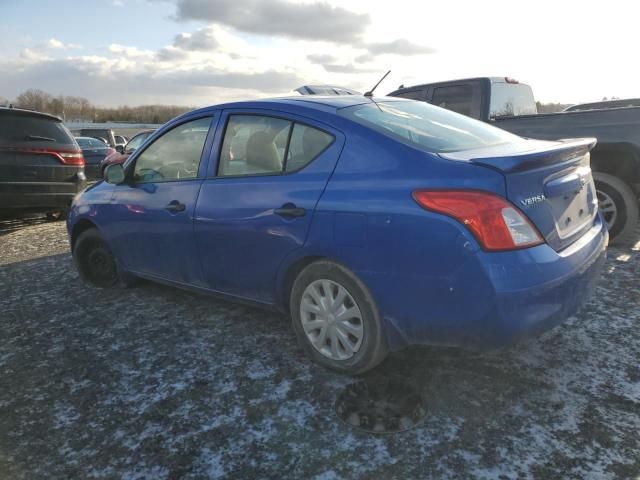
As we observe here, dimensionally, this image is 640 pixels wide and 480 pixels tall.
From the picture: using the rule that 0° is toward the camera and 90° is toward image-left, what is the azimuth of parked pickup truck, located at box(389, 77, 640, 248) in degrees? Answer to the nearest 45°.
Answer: approximately 135°

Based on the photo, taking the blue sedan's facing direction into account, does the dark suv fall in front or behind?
in front

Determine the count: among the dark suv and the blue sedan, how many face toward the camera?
0

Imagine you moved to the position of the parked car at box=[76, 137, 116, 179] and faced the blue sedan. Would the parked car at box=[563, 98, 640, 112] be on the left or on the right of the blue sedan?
left

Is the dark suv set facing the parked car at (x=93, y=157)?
yes

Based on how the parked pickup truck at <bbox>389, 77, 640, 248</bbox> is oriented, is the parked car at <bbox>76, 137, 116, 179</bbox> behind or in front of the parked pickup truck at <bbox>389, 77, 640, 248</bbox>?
in front

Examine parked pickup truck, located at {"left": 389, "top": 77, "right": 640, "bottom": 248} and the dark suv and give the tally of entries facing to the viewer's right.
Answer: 0

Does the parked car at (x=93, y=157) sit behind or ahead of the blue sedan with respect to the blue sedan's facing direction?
ahead

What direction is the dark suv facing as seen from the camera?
away from the camera

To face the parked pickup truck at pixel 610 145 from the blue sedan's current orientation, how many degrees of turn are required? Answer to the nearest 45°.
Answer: approximately 90° to its right

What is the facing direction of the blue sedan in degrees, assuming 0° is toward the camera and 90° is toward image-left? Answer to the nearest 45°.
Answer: approximately 135°
